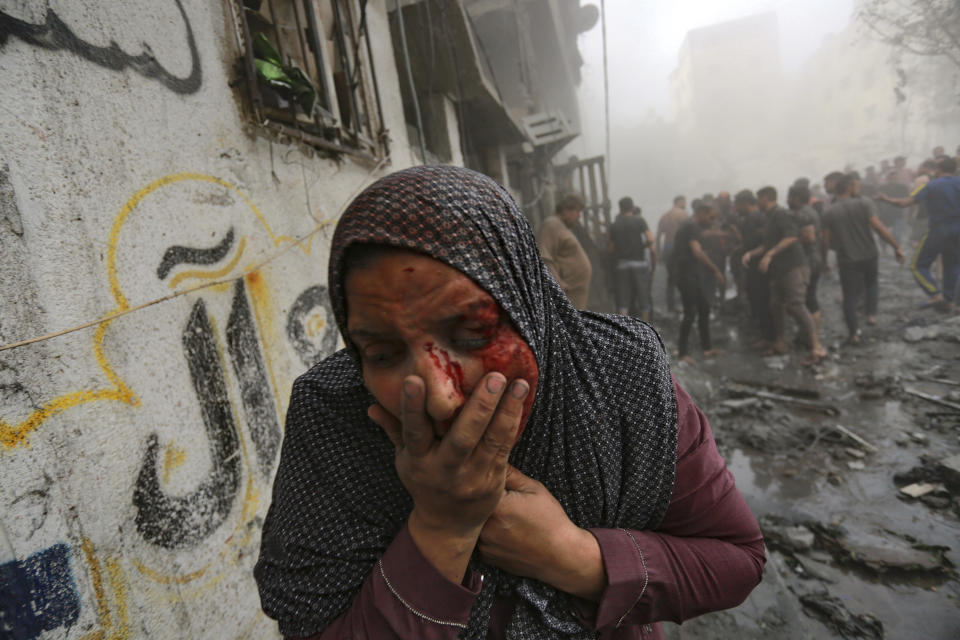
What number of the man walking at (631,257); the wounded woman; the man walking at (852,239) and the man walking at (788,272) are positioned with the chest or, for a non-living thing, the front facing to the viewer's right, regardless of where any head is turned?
0

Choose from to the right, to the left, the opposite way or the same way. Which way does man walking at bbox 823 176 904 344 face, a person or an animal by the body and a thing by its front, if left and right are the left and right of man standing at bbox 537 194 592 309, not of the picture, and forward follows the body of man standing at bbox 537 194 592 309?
to the left
